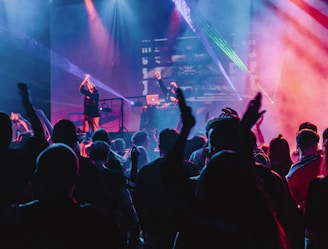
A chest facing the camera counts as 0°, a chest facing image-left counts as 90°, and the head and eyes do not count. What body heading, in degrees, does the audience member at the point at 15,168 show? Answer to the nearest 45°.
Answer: approximately 180°

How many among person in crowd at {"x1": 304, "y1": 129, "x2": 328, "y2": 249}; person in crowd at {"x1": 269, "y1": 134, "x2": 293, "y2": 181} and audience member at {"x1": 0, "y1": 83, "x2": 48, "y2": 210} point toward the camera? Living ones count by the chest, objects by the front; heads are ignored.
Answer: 0

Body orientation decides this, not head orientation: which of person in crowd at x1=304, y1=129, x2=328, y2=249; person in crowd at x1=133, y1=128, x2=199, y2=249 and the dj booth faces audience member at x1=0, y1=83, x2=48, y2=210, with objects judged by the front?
the dj booth

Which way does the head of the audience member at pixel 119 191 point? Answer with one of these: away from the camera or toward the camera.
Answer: away from the camera

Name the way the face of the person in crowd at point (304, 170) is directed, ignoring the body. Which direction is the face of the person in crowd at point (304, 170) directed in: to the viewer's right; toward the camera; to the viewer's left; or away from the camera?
away from the camera

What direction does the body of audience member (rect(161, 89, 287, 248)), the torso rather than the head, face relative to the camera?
away from the camera

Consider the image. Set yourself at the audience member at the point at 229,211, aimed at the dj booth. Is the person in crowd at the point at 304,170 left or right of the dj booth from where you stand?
right

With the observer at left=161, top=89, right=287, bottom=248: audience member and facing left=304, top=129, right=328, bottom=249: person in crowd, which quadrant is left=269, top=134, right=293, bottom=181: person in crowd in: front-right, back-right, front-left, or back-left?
front-left

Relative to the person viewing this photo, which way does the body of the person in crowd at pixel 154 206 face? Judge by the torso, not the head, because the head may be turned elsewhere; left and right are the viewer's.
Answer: facing away from the viewer

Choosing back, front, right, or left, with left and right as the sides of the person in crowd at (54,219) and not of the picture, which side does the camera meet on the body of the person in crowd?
back

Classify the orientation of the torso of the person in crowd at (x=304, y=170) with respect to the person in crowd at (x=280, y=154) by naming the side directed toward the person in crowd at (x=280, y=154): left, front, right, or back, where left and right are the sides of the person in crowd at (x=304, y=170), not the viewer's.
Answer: left

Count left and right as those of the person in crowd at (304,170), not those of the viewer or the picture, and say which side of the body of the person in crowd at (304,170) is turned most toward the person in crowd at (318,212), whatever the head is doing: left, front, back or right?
back

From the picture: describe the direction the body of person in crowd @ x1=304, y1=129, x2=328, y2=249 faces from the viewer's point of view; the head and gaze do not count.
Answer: away from the camera
